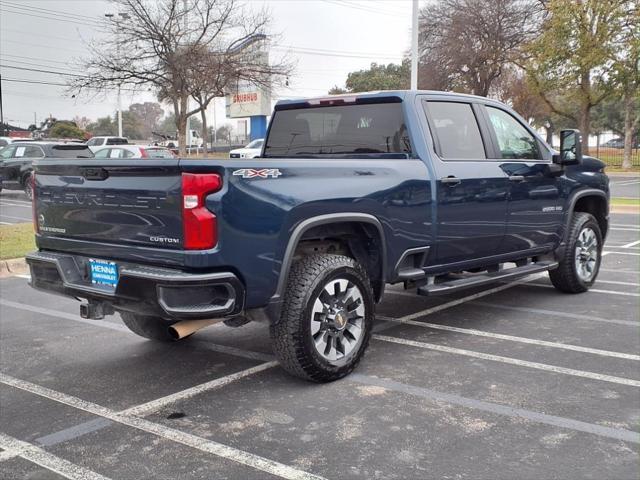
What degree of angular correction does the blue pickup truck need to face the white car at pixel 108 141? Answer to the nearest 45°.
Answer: approximately 45° to its left

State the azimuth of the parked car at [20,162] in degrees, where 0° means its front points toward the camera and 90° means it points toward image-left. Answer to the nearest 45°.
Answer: approximately 135°

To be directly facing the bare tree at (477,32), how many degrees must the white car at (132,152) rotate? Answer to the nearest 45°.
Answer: approximately 90° to its right

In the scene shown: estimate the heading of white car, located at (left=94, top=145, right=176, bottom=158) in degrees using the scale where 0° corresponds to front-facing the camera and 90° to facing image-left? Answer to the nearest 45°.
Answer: approximately 135°

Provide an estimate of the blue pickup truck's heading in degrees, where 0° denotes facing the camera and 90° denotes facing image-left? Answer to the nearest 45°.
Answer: approximately 225°

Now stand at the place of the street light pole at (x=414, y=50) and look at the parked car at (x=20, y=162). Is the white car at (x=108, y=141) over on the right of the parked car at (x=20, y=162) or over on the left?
right

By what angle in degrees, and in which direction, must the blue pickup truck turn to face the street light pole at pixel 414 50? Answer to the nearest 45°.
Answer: approximately 45° to its left
